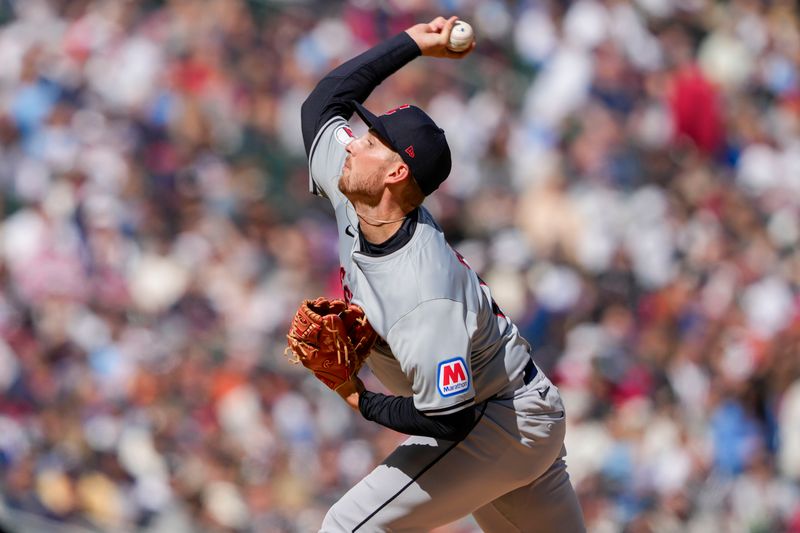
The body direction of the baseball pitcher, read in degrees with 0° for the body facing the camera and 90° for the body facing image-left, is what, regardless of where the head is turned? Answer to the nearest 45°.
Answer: approximately 90°
